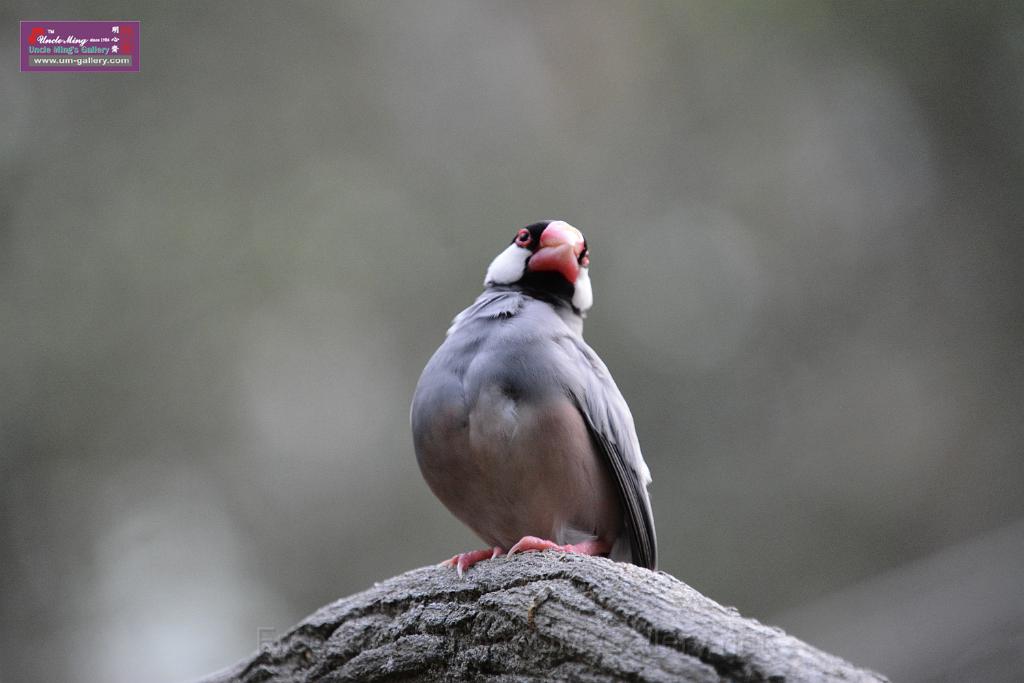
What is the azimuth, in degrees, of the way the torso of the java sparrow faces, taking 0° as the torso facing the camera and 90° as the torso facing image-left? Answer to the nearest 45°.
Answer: approximately 45°
